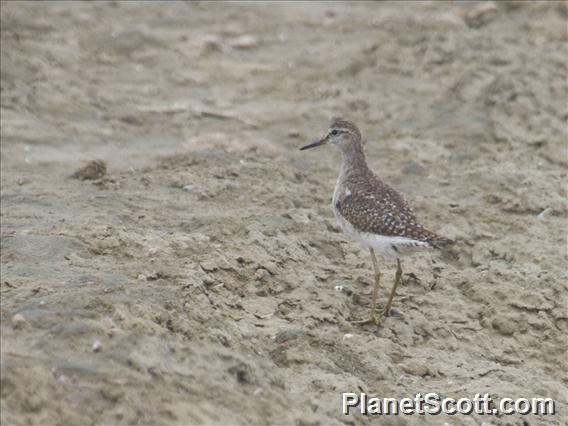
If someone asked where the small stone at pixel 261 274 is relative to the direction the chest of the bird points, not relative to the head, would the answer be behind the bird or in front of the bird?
in front

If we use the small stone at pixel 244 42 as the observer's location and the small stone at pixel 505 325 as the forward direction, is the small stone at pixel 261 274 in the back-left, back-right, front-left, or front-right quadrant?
front-right

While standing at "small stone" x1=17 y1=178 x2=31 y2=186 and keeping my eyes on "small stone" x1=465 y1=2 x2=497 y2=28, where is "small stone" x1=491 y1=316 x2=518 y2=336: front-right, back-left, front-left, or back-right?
front-right

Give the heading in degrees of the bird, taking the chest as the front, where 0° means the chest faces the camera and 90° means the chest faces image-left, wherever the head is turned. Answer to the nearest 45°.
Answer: approximately 90°

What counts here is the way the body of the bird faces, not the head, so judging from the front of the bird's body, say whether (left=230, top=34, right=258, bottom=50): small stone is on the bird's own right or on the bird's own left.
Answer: on the bird's own right

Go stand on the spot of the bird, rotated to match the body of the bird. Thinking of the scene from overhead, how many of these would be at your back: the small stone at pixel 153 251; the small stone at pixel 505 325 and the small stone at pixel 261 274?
1

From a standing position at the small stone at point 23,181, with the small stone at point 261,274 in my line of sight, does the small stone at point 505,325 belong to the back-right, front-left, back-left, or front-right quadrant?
front-left

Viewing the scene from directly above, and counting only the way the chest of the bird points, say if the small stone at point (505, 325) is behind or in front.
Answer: behind

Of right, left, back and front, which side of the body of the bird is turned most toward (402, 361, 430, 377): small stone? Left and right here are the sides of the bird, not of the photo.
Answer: left

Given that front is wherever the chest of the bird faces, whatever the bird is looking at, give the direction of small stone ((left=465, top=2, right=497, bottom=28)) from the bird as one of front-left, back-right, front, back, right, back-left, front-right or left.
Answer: right

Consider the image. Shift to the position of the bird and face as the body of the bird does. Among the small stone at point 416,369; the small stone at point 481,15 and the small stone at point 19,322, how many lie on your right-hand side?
1

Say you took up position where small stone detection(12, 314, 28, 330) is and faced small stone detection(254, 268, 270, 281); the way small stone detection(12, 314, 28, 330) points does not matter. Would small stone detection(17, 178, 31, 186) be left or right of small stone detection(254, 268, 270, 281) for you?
left

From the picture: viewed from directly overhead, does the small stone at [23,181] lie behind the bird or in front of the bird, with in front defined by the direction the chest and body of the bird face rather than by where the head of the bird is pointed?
in front

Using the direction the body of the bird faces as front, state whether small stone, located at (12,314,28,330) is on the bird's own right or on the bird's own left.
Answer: on the bird's own left
